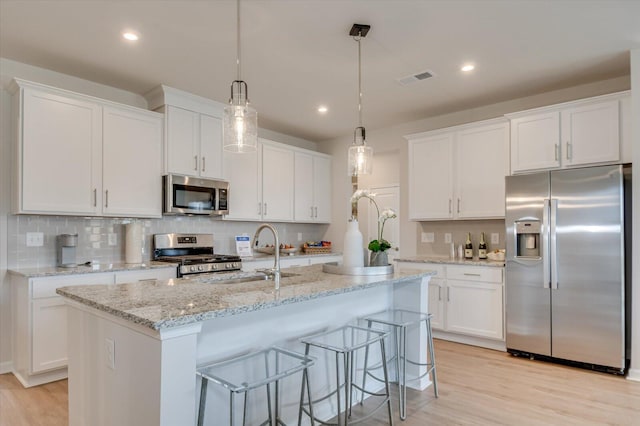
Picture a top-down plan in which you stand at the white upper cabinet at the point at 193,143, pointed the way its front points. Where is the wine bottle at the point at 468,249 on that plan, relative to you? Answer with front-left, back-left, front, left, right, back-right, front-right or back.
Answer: front-left

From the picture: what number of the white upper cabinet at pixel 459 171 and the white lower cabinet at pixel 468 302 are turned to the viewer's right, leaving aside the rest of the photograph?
0

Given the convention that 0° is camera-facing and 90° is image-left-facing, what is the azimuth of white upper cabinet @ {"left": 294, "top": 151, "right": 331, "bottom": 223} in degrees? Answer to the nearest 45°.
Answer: approximately 315°

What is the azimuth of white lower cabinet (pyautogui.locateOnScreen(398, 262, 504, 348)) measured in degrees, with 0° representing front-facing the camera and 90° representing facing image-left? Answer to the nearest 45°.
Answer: approximately 45°

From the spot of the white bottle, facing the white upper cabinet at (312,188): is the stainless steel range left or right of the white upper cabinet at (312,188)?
left

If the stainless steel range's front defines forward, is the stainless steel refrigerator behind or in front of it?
in front

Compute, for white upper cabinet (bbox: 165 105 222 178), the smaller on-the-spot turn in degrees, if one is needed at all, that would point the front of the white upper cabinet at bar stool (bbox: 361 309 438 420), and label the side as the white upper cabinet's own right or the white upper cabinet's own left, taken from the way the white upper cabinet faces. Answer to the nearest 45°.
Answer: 0° — it already faces it

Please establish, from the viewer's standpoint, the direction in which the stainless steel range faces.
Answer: facing the viewer and to the right of the viewer

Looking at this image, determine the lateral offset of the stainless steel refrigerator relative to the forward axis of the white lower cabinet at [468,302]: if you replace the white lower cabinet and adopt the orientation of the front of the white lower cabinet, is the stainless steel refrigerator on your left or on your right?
on your left

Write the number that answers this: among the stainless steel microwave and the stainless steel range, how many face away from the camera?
0
